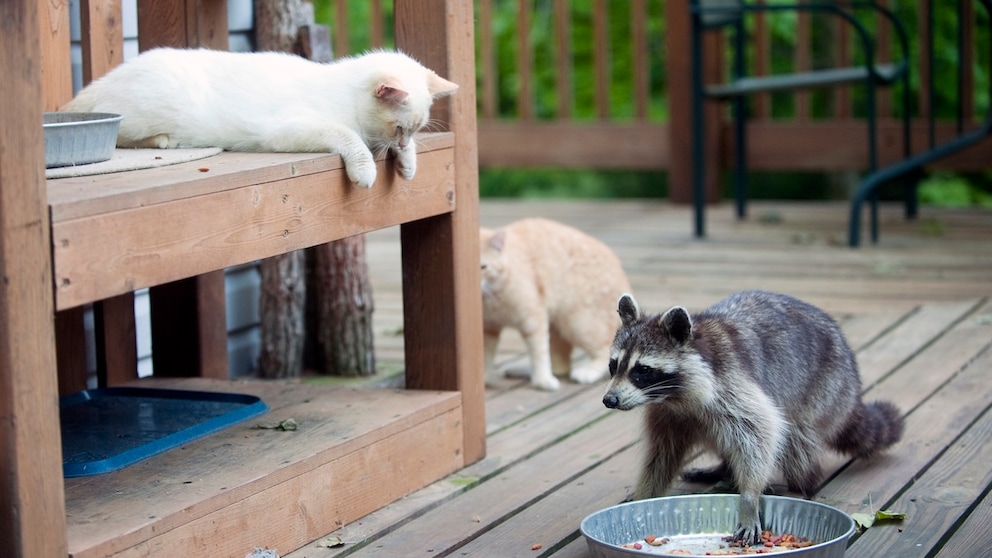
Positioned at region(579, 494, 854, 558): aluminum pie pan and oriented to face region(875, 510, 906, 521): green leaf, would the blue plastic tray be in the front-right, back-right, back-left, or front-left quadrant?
back-left

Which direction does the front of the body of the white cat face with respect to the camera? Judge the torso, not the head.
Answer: to the viewer's right

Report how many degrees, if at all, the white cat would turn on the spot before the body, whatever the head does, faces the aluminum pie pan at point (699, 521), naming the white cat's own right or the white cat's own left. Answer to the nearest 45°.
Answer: approximately 45° to the white cat's own right

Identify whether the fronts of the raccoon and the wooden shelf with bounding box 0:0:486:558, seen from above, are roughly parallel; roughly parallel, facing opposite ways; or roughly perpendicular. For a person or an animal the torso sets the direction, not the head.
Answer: roughly perpendicular

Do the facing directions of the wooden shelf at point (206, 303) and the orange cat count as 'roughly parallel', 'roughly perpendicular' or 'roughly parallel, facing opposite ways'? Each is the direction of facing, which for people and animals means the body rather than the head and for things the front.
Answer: roughly perpendicular

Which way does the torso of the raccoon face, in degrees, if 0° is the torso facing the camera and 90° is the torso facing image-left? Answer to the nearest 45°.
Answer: approximately 45°

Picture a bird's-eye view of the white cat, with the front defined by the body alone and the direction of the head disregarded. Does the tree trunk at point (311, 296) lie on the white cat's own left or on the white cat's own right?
on the white cat's own left

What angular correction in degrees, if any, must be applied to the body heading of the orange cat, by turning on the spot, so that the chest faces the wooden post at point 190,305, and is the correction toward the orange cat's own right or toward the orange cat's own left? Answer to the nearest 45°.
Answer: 0° — it already faces it
